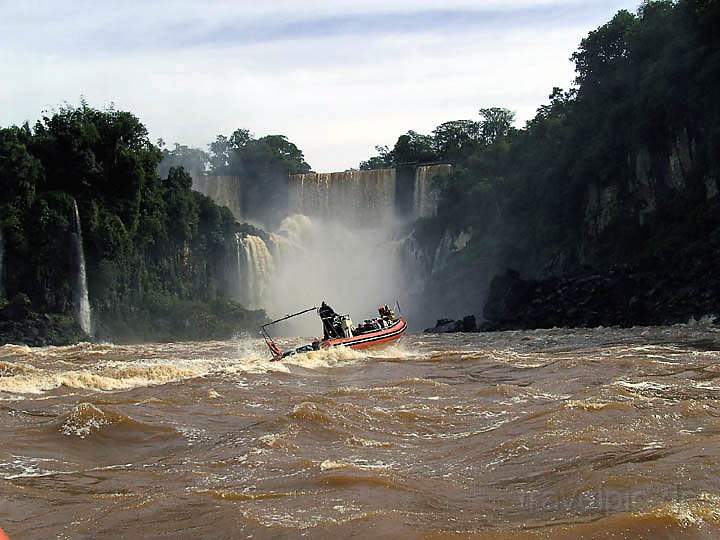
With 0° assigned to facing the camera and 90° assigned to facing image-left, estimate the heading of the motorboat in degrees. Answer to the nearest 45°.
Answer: approximately 270°

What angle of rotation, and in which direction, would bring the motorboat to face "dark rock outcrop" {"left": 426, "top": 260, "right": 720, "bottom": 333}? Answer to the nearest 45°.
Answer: approximately 45° to its left

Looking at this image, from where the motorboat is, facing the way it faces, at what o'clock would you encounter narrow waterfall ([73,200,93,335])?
The narrow waterfall is roughly at 8 o'clock from the motorboat.

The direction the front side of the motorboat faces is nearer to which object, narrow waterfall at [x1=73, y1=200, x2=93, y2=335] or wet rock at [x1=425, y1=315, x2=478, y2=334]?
the wet rock

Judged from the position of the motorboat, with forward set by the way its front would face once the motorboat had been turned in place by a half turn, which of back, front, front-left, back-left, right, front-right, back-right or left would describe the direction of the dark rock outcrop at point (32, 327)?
front-right
